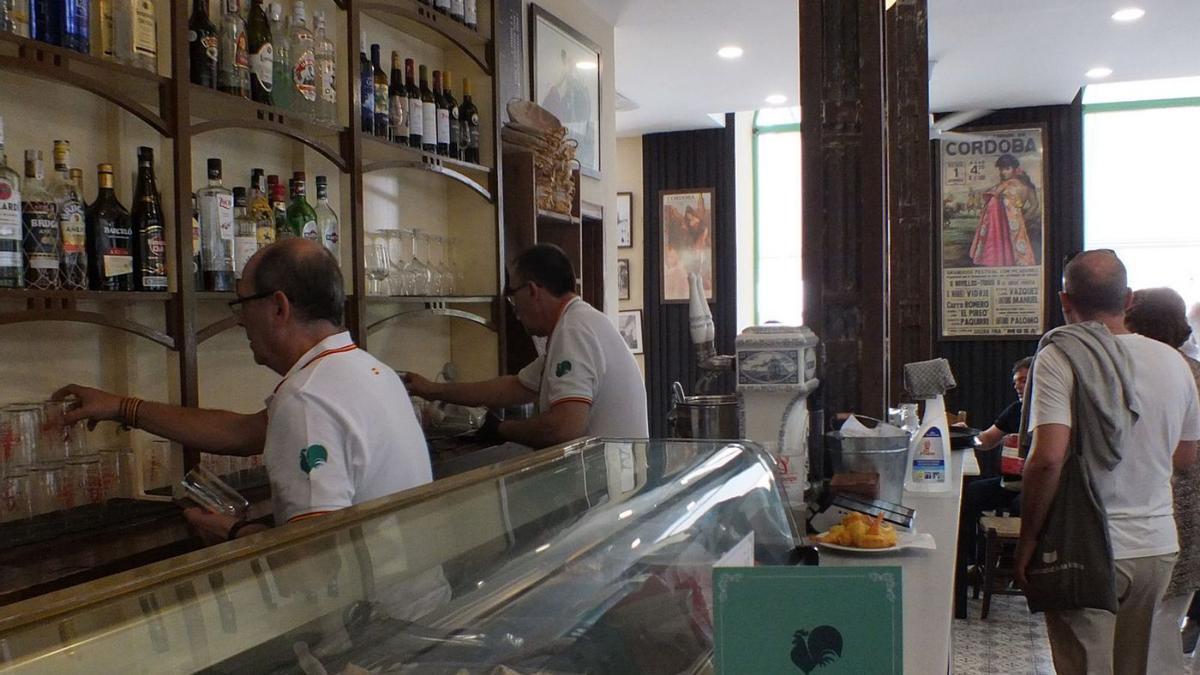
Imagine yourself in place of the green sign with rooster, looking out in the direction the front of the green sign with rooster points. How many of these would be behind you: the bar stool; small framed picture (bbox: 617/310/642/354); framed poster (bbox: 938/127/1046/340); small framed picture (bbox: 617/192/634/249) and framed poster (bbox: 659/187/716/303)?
5

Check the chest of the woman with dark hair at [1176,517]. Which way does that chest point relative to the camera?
away from the camera

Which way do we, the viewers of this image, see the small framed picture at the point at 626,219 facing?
facing the viewer

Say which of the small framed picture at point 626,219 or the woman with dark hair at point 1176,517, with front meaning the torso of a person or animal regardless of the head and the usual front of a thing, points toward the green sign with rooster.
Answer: the small framed picture

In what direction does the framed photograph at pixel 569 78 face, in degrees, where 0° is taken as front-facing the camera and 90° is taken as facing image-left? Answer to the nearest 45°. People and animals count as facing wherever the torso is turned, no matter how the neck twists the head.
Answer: approximately 315°

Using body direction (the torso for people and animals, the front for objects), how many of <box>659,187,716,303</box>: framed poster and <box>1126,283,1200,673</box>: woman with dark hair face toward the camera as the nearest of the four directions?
1

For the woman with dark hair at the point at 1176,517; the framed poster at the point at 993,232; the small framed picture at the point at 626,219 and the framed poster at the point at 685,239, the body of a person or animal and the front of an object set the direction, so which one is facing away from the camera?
the woman with dark hair

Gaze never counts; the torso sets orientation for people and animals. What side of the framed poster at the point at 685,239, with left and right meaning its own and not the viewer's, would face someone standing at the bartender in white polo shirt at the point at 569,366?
front

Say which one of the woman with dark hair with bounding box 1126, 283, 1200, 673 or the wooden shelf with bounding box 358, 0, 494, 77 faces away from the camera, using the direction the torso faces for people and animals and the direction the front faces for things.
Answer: the woman with dark hair

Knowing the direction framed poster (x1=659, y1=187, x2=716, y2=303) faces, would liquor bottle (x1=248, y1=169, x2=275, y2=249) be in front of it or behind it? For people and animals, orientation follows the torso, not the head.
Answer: in front

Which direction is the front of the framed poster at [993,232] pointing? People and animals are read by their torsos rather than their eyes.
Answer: toward the camera

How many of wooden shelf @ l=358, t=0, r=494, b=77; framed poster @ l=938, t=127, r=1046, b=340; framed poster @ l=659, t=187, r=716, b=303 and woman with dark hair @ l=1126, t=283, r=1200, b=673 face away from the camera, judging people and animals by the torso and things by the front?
1

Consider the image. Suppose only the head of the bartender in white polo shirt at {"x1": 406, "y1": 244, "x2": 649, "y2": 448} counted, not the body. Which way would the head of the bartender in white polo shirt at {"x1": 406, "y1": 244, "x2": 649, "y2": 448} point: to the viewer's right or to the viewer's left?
to the viewer's left

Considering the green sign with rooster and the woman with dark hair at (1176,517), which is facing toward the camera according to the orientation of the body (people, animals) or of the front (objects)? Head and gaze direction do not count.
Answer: the green sign with rooster

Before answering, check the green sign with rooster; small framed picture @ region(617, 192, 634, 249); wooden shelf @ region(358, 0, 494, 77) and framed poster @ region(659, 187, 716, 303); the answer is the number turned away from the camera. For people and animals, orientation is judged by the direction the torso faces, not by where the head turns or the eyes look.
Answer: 0
